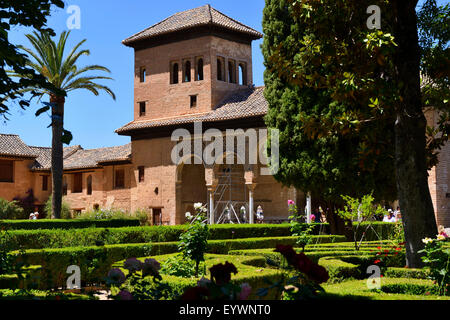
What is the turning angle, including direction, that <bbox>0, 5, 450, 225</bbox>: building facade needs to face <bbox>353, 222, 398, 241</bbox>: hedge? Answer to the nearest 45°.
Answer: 0° — it already faces it

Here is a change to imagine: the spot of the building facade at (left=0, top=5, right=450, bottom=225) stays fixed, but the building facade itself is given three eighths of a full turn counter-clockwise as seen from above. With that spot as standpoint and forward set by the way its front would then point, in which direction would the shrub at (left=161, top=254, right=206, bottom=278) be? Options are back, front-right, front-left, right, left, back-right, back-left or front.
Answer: back

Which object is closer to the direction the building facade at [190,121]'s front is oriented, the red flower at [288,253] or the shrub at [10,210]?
the red flower

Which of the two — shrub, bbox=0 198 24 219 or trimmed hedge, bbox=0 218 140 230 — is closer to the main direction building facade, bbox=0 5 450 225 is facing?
the trimmed hedge

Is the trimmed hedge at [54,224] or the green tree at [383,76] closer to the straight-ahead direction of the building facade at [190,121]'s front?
the green tree

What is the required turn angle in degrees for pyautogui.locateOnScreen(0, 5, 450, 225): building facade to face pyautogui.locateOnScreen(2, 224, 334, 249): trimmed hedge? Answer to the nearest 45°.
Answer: approximately 45° to its right

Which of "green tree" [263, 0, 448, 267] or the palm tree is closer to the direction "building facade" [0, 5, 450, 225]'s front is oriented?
the green tree
